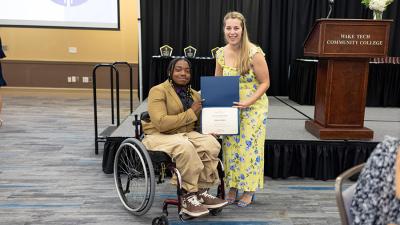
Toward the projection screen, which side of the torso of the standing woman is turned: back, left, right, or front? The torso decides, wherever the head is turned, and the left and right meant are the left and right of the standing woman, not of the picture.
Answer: right

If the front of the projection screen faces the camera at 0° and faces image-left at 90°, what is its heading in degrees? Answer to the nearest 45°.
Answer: approximately 0°

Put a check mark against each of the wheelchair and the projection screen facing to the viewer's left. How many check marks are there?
0

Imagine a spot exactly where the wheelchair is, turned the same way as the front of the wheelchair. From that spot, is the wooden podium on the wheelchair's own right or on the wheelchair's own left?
on the wheelchair's own left

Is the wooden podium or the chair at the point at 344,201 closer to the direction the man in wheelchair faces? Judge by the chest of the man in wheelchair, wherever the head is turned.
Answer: the chair

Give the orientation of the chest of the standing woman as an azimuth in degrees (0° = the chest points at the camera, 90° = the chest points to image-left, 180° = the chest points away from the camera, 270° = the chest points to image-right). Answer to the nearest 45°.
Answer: approximately 45°

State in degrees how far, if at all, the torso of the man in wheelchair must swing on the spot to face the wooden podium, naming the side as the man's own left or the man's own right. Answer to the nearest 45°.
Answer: approximately 90° to the man's own left

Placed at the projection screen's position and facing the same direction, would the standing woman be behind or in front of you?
in front

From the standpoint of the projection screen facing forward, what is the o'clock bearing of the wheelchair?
The wheelchair is roughly at 12 o'clock from the projection screen.

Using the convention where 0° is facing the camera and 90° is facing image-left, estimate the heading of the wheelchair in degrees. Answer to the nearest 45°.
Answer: approximately 315°
